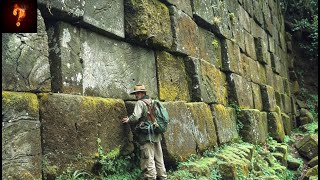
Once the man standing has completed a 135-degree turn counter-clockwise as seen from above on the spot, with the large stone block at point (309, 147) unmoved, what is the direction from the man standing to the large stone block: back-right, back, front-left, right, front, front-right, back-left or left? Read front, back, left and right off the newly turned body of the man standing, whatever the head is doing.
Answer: left

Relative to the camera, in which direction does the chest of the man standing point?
to the viewer's left
